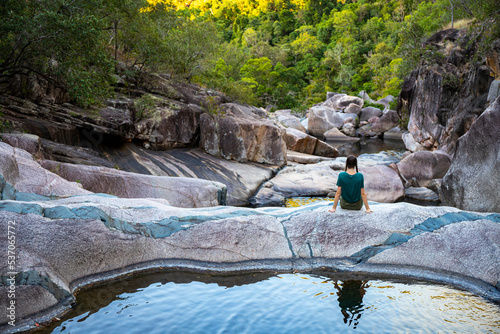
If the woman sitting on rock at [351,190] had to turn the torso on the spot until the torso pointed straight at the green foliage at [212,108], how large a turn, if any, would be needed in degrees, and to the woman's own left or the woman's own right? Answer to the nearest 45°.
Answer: approximately 45° to the woman's own left

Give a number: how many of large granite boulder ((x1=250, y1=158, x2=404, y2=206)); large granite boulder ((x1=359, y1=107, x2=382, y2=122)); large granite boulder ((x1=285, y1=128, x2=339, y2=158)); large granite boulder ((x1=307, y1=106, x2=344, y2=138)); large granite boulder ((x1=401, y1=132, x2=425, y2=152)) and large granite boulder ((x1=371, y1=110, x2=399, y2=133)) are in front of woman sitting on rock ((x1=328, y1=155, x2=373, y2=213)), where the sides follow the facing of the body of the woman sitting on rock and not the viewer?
6

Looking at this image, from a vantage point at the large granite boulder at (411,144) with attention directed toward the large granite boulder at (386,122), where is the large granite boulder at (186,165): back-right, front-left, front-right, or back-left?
back-left

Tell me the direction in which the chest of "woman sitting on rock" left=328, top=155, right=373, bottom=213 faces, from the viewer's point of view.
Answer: away from the camera

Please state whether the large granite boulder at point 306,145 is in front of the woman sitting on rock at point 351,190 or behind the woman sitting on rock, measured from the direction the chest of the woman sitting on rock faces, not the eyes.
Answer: in front

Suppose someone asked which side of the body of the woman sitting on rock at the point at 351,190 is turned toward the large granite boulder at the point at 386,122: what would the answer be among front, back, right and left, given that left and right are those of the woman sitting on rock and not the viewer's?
front

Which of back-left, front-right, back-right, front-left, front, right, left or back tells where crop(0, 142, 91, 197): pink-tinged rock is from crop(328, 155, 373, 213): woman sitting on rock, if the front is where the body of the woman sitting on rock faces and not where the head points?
left

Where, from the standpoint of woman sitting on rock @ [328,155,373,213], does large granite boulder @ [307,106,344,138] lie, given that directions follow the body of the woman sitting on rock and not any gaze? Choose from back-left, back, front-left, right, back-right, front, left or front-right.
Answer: front

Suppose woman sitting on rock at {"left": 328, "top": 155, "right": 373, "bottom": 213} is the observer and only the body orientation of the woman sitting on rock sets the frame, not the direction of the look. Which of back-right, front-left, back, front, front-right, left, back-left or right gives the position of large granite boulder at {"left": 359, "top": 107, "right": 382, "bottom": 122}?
front

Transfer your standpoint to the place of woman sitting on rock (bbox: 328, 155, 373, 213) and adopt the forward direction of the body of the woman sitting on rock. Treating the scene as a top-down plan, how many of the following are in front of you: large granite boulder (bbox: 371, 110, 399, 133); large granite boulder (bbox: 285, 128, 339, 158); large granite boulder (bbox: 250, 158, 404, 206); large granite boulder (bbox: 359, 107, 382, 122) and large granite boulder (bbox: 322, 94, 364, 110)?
5

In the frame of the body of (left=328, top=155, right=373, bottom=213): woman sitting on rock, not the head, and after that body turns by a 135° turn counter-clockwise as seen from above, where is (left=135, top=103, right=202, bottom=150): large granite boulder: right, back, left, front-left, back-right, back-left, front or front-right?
right

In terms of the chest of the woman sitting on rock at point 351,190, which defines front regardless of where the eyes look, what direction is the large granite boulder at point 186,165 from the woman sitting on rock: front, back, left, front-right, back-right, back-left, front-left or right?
front-left

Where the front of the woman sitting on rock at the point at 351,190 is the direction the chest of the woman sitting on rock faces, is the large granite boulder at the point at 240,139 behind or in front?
in front

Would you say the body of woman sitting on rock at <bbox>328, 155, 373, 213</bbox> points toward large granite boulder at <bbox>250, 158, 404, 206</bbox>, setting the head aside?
yes
